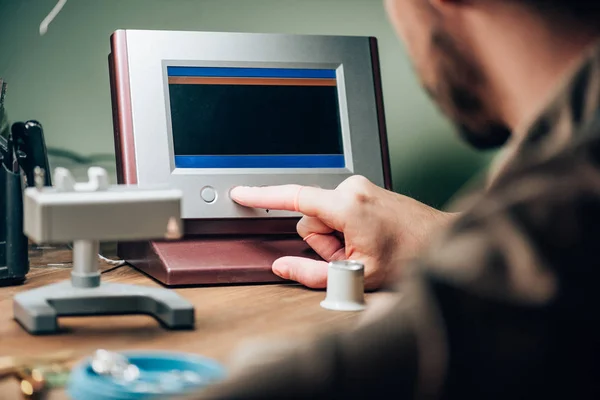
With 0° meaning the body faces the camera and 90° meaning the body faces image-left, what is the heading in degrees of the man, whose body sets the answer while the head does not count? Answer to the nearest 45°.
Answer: approximately 135°

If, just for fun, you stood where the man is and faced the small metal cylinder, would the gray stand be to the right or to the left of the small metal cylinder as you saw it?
left

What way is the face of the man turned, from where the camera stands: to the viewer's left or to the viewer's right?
to the viewer's left

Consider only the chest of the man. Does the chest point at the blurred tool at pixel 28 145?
yes

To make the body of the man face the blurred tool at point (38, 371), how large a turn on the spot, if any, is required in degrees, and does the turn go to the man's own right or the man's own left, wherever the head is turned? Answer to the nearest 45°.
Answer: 0° — they already face it
